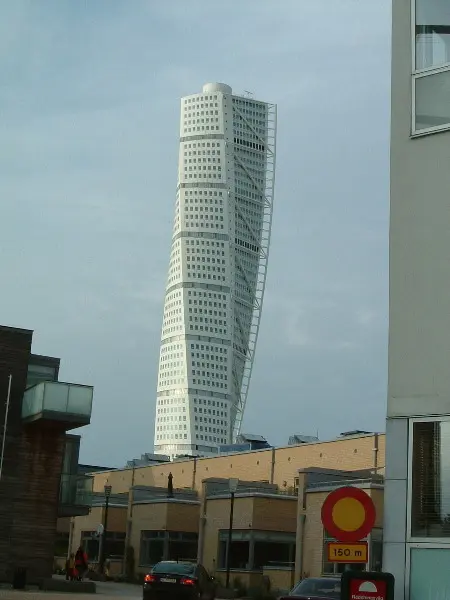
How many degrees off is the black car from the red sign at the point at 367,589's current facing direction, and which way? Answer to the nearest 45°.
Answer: approximately 180°

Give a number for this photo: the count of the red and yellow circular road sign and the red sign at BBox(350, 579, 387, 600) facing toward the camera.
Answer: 2

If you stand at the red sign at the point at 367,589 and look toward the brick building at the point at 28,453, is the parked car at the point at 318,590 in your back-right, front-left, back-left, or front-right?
front-right

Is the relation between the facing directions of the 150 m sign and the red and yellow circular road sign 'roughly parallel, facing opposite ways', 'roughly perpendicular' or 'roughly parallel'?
roughly parallel

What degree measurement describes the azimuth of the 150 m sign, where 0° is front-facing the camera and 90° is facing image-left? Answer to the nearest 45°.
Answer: approximately 0°

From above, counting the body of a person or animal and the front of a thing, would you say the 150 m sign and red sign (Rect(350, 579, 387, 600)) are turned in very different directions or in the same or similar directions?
same or similar directions

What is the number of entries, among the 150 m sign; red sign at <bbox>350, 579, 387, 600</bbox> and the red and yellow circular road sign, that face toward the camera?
3

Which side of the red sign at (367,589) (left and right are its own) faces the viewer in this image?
front

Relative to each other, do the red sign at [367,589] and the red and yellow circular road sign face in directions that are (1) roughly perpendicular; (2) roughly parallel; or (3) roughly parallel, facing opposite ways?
roughly parallel
